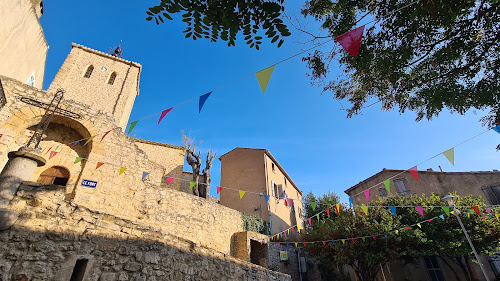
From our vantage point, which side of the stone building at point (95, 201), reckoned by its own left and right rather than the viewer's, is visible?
front

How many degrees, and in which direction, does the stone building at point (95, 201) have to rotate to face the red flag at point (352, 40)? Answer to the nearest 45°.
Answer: approximately 45° to its left

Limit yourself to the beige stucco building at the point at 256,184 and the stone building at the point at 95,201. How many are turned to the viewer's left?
0

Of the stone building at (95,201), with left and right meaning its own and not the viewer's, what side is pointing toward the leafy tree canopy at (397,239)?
left

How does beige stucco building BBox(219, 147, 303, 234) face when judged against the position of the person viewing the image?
facing the viewer and to the right of the viewer

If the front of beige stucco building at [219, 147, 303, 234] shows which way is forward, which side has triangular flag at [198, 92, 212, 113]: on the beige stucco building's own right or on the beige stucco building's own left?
on the beige stucco building's own right

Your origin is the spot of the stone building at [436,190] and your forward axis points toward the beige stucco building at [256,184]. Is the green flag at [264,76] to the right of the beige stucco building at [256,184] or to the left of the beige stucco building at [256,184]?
left

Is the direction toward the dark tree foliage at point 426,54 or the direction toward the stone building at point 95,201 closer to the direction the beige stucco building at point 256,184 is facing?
the dark tree foliage

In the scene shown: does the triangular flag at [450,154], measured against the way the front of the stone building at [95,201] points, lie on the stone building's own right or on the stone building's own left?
on the stone building's own left

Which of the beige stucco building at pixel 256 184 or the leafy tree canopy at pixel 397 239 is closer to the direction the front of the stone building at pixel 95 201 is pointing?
the leafy tree canopy

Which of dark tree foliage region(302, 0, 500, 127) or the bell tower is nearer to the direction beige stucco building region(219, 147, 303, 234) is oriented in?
the dark tree foliage
